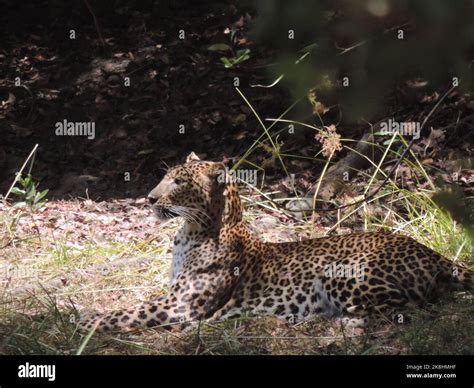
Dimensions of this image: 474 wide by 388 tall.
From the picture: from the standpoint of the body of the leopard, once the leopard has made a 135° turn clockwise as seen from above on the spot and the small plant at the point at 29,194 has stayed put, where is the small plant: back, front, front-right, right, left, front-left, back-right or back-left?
left

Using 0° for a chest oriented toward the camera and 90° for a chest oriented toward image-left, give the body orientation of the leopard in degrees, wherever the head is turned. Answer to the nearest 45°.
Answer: approximately 90°

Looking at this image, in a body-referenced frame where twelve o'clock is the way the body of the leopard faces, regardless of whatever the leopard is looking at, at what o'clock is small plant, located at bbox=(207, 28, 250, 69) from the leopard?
The small plant is roughly at 3 o'clock from the leopard.
